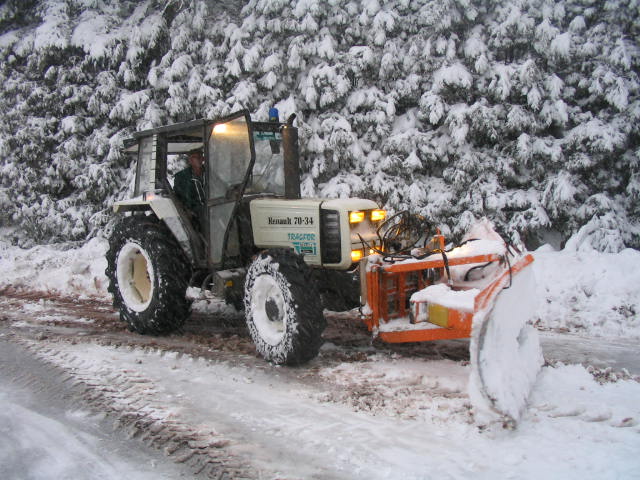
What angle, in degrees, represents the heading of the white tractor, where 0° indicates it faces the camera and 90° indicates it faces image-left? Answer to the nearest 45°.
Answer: approximately 315°
